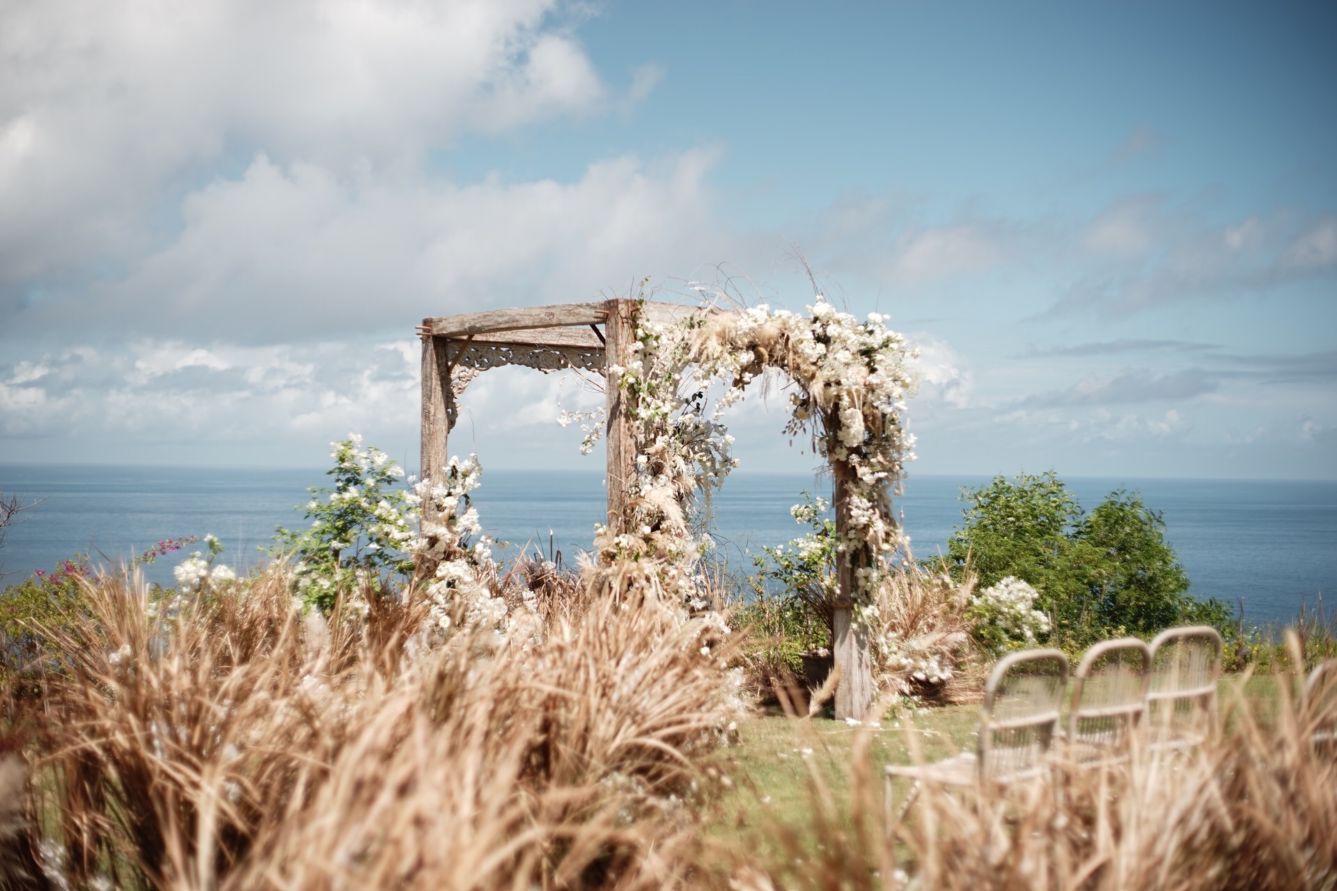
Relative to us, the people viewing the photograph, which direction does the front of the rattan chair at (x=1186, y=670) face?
facing away from the viewer and to the left of the viewer

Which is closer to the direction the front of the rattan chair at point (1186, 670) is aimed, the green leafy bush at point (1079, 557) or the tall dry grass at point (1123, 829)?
the green leafy bush

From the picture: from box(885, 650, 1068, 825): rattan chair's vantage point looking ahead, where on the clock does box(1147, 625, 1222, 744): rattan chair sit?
box(1147, 625, 1222, 744): rattan chair is roughly at 3 o'clock from box(885, 650, 1068, 825): rattan chair.

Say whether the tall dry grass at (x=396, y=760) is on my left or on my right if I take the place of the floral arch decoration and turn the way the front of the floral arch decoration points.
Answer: on my right

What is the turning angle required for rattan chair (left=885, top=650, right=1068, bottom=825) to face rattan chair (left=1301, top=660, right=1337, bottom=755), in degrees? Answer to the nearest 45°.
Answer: approximately 135° to its right

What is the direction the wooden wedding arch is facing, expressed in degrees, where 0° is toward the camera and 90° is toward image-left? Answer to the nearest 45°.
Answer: approximately 315°

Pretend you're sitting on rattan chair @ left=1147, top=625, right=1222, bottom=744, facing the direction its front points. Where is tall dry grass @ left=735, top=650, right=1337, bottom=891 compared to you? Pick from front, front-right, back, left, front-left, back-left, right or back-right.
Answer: back-left

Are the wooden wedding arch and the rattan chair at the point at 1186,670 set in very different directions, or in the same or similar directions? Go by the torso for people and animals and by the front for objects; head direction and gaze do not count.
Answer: very different directions

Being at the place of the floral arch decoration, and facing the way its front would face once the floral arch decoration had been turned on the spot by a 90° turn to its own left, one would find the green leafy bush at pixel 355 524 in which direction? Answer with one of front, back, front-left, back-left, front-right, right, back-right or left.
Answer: back-left

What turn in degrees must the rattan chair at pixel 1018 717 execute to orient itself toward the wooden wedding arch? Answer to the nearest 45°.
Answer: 0° — it already faces it

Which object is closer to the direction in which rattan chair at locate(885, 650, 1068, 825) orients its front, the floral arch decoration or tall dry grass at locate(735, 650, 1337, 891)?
the floral arch decoration

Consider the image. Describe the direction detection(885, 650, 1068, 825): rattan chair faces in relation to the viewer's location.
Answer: facing away from the viewer and to the left of the viewer
